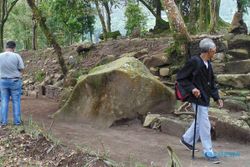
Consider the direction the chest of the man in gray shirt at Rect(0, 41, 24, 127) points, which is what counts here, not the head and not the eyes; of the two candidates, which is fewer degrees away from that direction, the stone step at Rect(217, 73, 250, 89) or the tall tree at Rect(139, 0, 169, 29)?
the tall tree

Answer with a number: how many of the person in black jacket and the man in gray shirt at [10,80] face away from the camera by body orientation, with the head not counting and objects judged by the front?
1

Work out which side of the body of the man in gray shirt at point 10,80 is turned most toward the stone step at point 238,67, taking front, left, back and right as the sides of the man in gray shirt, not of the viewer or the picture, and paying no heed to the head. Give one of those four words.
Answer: right

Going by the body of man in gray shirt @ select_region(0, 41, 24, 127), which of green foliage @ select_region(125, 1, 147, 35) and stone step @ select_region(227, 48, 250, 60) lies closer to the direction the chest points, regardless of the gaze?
the green foliage

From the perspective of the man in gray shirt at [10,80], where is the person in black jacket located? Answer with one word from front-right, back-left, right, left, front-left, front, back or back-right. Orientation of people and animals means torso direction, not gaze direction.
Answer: back-right

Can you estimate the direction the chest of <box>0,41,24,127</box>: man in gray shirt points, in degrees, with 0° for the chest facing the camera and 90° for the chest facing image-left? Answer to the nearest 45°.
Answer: approximately 180°

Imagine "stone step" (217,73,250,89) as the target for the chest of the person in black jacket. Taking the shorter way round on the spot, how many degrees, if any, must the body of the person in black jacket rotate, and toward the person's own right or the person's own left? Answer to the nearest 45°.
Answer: approximately 135° to the person's own left

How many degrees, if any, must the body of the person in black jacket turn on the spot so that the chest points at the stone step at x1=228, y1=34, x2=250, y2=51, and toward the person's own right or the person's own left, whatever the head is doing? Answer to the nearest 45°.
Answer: approximately 135° to the person's own left

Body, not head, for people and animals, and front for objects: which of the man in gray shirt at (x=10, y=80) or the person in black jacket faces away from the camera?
the man in gray shirt
